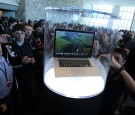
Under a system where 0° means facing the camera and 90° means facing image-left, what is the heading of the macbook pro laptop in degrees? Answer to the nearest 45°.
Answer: approximately 0°
